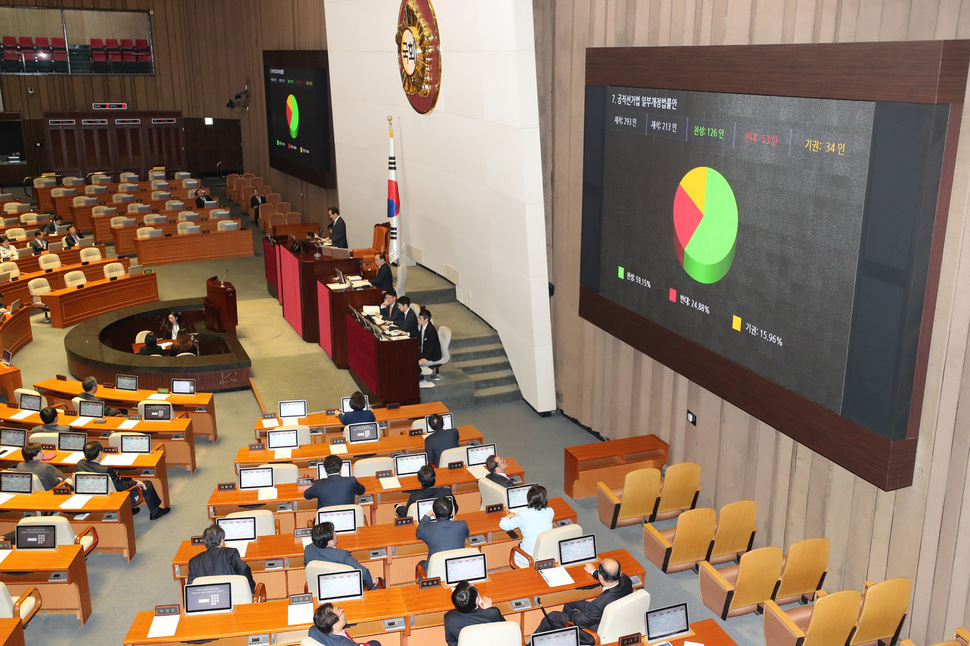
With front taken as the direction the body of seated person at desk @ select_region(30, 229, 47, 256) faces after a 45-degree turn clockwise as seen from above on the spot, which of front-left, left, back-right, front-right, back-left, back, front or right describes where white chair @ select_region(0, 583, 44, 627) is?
front

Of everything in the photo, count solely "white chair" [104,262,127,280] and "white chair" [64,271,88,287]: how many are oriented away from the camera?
0

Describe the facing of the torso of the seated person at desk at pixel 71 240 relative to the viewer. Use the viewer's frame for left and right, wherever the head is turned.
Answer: facing the viewer and to the right of the viewer

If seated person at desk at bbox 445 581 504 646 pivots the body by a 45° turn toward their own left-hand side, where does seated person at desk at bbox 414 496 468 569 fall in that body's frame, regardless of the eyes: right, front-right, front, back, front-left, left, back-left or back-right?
front-right

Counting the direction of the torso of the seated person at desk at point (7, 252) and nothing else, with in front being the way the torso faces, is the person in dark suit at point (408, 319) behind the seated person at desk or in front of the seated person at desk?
in front

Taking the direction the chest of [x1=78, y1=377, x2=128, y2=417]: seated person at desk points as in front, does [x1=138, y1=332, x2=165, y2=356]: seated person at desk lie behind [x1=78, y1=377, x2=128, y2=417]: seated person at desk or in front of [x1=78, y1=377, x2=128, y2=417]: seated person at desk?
in front

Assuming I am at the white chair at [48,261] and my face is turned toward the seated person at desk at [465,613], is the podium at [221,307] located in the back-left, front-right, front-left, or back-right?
front-left

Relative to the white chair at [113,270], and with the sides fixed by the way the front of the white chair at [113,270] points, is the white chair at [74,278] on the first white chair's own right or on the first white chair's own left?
on the first white chair's own right

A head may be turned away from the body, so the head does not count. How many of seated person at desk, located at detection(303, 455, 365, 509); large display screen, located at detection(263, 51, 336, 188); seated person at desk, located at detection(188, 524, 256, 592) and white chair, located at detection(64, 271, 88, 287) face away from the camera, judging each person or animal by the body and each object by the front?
2

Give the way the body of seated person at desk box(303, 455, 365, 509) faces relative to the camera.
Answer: away from the camera

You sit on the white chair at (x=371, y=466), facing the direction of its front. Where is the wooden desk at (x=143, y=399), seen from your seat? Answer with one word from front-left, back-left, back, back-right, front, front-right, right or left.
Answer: front-left

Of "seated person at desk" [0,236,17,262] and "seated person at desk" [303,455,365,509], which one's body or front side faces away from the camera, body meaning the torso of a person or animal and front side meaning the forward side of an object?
"seated person at desk" [303,455,365,509]

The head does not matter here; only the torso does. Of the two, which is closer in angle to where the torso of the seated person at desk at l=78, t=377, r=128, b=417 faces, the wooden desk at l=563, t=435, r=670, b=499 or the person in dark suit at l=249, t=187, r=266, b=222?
the person in dark suit

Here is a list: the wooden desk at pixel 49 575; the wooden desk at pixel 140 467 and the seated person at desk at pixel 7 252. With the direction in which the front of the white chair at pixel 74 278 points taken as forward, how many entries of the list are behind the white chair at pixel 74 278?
1

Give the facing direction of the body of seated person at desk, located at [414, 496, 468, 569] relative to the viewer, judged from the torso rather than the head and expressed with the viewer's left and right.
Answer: facing away from the viewer

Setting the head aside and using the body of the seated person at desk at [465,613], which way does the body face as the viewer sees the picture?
away from the camera
